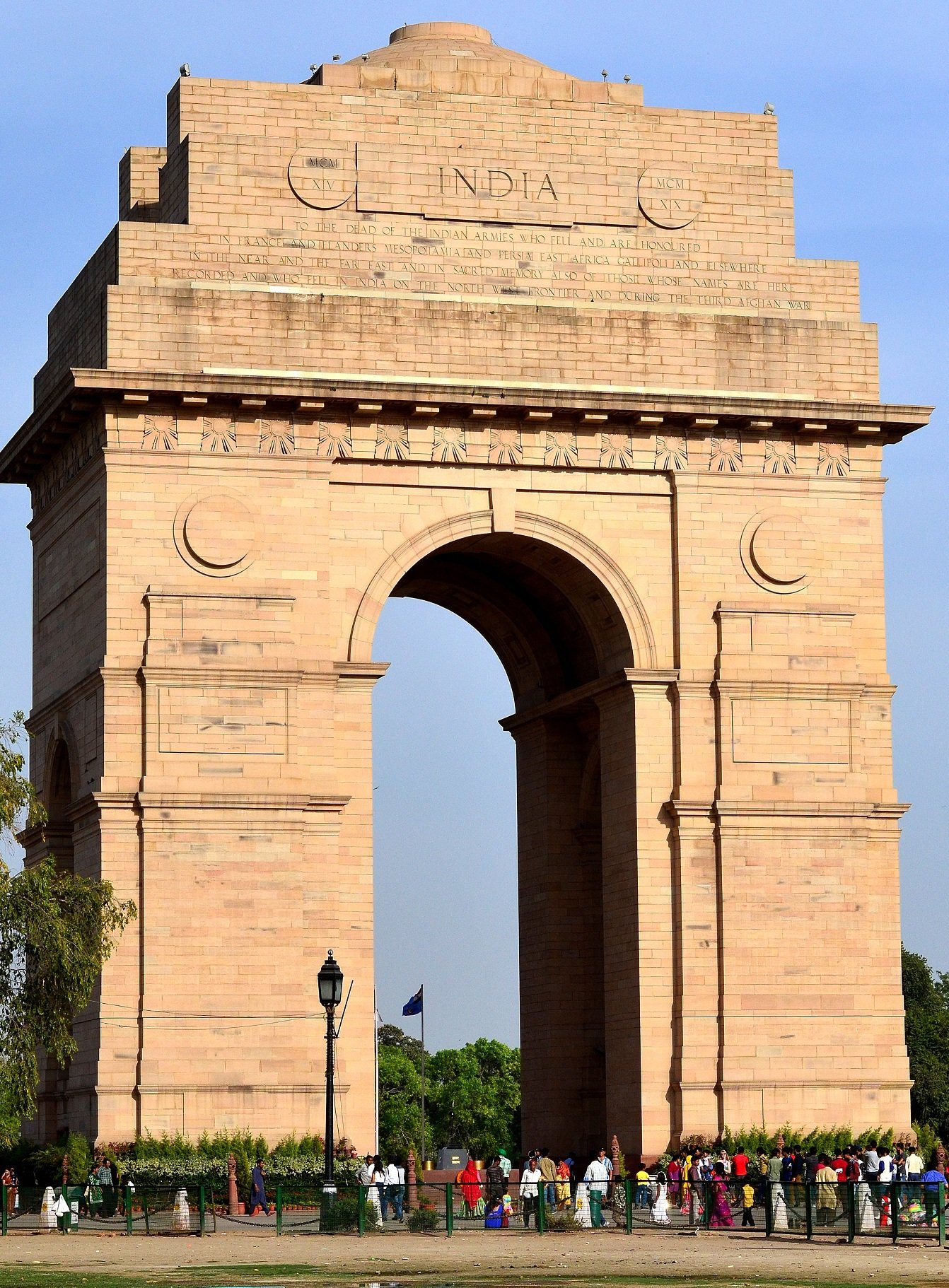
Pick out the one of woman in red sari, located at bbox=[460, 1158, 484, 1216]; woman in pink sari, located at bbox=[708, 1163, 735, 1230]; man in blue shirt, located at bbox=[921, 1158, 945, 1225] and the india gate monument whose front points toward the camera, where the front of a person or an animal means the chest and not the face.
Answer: the india gate monument

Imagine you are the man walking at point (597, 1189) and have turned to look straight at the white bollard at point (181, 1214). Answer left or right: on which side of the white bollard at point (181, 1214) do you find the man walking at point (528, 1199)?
left
